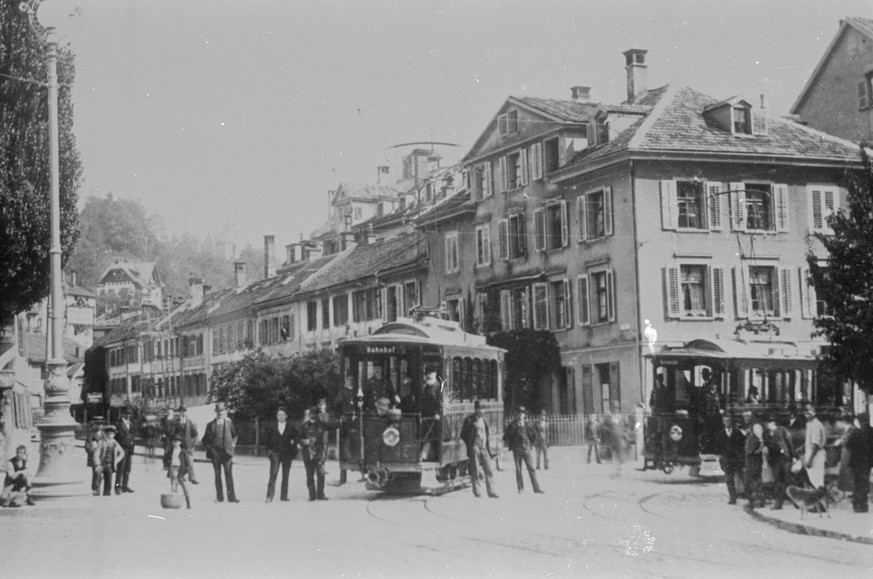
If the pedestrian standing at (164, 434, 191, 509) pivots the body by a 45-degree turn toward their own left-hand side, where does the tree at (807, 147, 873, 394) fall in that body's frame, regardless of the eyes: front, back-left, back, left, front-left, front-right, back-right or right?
front-left

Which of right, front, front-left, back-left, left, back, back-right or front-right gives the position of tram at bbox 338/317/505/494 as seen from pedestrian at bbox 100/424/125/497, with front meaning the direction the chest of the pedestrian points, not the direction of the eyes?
left

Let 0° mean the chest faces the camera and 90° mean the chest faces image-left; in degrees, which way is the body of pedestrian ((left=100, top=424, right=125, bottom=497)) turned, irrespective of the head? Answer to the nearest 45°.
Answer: approximately 0°

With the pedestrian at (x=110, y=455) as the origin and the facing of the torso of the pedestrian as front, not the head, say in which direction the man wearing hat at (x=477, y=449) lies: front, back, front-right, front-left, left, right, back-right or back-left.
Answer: left

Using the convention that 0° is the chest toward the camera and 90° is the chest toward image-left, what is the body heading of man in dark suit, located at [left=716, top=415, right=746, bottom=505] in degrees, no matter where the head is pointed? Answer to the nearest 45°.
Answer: approximately 0°

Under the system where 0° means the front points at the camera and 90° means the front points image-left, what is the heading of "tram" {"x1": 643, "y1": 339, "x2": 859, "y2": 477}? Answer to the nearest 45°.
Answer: approximately 45°

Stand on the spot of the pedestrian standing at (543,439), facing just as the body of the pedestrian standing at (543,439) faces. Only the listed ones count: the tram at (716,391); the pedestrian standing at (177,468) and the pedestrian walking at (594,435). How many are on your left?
2

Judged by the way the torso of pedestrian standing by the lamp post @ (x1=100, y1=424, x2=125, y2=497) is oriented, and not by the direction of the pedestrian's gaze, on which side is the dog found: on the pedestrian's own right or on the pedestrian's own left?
on the pedestrian's own left
